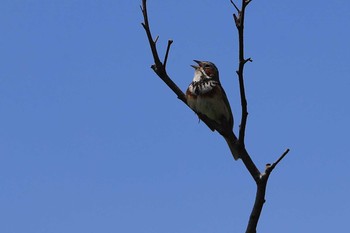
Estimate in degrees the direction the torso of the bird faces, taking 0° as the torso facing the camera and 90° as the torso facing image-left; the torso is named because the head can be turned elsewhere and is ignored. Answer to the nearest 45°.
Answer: approximately 45°
